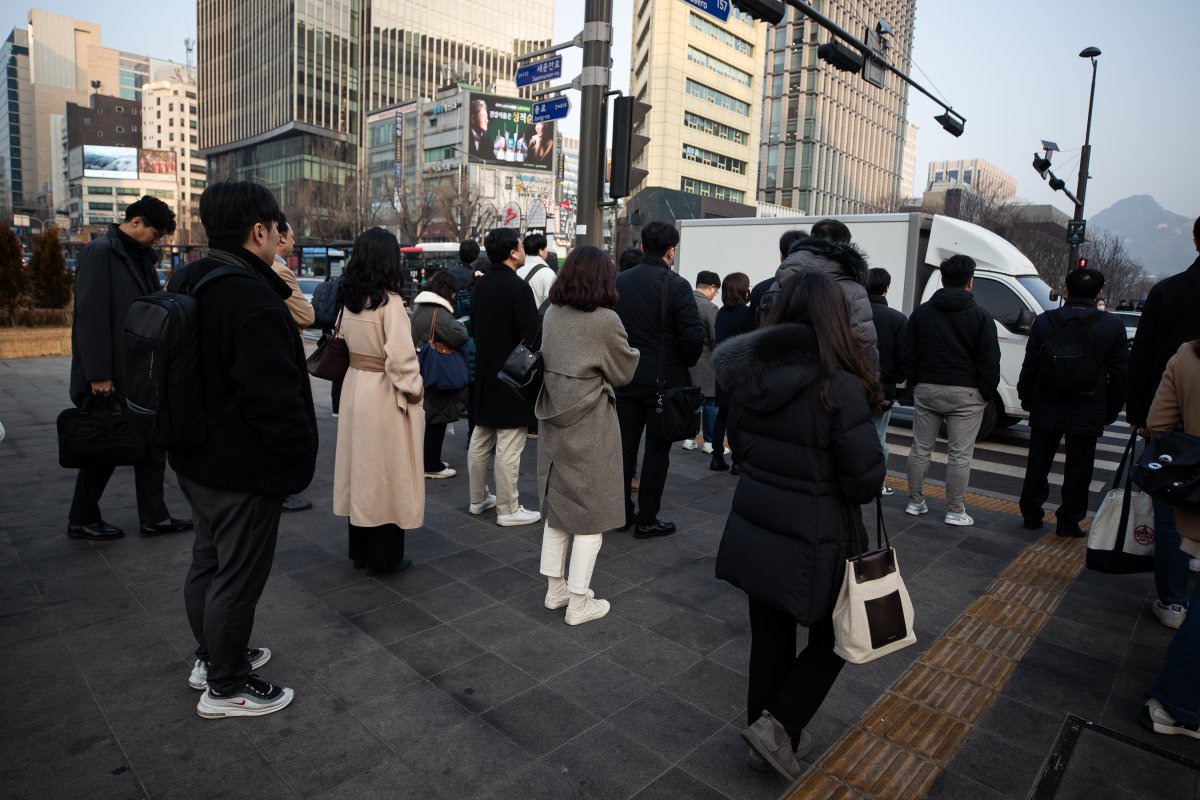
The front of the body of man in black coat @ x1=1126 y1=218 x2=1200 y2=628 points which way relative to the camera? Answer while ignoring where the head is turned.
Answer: away from the camera

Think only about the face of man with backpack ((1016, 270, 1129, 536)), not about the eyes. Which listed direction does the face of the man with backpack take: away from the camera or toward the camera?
away from the camera

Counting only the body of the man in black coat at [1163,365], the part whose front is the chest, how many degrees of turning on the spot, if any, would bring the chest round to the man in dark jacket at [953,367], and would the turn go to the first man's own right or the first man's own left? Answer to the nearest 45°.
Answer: approximately 45° to the first man's own left

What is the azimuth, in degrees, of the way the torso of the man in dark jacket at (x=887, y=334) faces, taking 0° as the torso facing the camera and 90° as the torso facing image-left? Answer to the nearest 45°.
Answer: approximately 180°

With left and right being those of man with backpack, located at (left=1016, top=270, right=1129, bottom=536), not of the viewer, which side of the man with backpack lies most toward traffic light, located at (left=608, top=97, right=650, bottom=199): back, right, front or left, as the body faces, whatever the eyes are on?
left

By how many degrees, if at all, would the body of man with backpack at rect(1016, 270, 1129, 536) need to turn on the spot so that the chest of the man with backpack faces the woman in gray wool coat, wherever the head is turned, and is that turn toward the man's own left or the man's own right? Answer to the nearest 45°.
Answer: approximately 135° to the man's own left

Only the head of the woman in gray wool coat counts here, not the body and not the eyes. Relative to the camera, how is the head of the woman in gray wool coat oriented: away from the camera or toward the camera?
away from the camera

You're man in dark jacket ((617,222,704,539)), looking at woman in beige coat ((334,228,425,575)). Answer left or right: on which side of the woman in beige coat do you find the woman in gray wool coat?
left

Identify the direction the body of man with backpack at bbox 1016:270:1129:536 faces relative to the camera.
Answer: away from the camera
